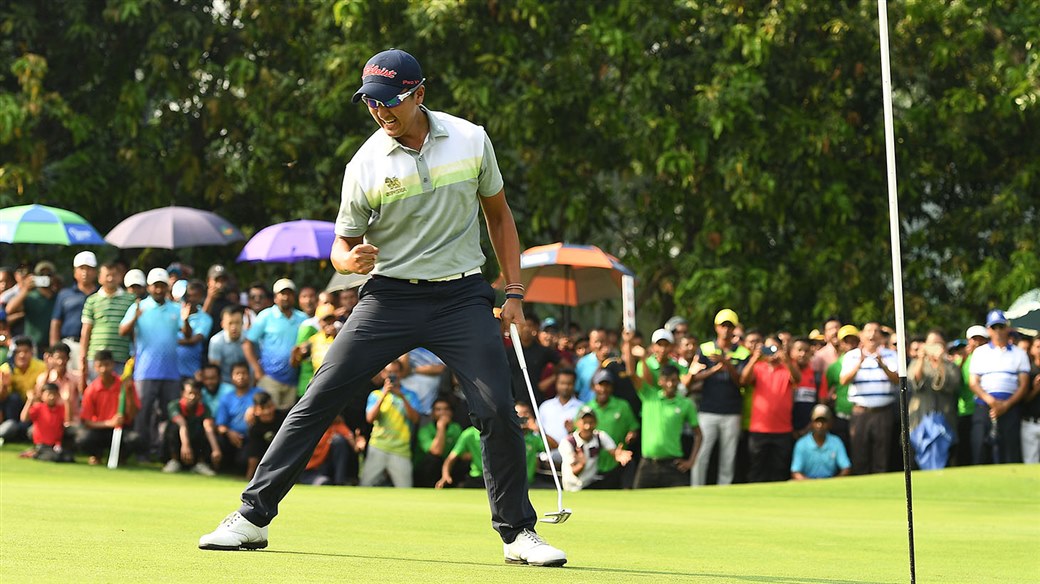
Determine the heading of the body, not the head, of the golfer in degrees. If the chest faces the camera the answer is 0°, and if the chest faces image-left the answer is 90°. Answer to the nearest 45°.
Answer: approximately 0°

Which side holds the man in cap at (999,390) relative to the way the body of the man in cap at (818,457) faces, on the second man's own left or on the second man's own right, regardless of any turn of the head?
on the second man's own left

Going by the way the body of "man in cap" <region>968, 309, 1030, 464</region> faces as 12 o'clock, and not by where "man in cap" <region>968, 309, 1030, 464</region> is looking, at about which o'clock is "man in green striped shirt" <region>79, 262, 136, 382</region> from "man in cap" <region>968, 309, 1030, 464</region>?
"man in green striped shirt" <region>79, 262, 136, 382</region> is roughly at 2 o'clock from "man in cap" <region>968, 309, 1030, 464</region>.

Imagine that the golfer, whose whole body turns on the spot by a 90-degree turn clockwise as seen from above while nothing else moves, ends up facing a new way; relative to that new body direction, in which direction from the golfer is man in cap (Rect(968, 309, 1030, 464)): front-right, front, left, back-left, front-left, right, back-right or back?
back-right

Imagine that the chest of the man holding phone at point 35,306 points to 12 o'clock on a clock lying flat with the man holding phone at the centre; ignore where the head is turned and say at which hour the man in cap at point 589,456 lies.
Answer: The man in cap is roughly at 10 o'clock from the man holding phone.

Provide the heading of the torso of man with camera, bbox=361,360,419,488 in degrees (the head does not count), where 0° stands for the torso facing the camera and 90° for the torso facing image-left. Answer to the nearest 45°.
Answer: approximately 0°

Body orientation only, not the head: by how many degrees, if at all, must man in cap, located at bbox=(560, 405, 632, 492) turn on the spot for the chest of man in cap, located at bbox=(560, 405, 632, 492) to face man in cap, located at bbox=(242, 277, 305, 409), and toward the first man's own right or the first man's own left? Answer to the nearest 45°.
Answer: approximately 90° to the first man's own right

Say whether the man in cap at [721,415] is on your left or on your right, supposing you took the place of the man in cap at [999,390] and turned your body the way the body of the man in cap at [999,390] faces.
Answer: on your right

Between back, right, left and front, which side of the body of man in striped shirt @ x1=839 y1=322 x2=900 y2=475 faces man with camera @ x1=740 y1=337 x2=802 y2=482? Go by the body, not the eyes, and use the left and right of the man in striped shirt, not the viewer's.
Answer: right

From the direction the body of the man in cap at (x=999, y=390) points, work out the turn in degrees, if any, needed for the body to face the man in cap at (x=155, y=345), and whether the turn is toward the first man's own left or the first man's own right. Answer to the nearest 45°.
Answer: approximately 45° to the first man's own right
